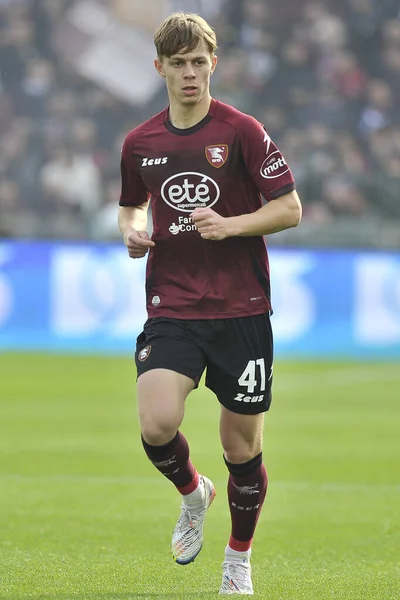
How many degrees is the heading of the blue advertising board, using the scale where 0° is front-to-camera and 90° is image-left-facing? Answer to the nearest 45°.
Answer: approximately 0°

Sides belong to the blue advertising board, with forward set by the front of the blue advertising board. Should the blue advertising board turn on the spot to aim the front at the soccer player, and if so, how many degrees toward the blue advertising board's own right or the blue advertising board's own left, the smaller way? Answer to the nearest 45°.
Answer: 0° — it already faces them
